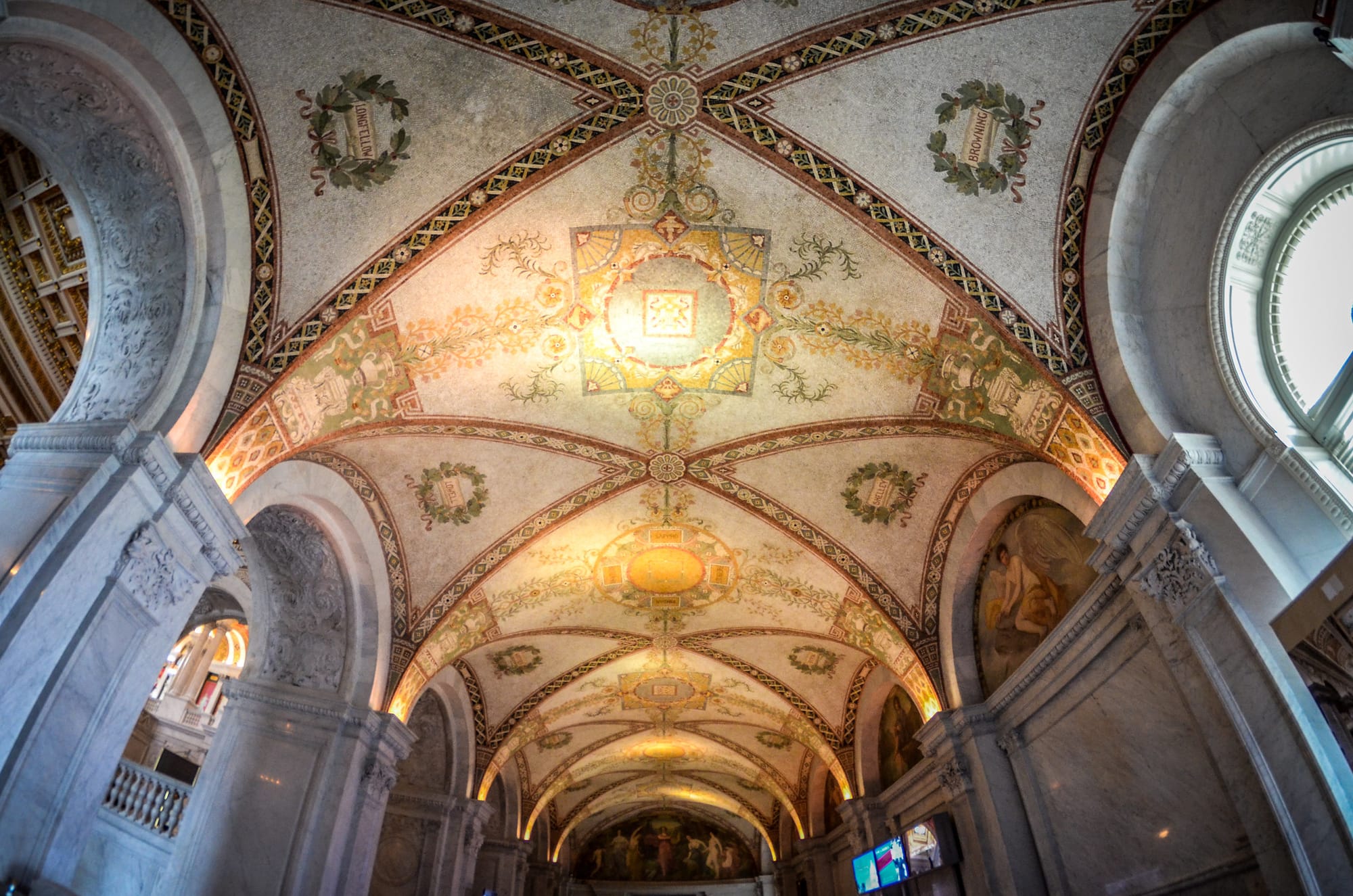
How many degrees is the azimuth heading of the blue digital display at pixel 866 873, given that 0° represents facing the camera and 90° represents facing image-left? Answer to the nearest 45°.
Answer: approximately 45°

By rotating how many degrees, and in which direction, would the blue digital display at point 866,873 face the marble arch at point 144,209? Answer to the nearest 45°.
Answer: approximately 45° to its left

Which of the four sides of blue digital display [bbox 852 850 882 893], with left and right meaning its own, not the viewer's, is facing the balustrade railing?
front

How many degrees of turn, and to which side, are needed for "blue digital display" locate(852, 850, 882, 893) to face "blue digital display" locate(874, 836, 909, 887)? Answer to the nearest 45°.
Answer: approximately 45° to its left

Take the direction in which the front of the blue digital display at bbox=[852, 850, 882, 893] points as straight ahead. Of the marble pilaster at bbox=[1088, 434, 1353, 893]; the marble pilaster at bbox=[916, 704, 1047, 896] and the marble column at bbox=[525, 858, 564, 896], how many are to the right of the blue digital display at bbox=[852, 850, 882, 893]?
1

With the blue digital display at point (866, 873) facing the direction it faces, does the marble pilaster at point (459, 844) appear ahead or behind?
ahead

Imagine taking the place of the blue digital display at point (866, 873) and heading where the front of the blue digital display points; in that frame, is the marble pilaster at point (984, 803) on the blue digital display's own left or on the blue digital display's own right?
on the blue digital display's own left

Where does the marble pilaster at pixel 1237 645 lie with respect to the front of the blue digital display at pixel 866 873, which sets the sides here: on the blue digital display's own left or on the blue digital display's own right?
on the blue digital display's own left

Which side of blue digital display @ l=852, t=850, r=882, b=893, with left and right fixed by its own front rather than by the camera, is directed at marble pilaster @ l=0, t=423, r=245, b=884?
front

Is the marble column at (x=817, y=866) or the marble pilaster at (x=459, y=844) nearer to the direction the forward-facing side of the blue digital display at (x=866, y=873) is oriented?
the marble pilaster
